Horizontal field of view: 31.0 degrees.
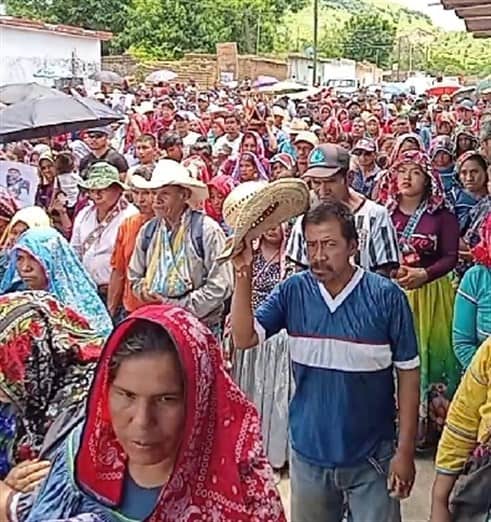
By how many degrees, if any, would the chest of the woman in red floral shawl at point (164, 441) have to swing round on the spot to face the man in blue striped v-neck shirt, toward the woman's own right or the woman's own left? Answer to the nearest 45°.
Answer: approximately 180°

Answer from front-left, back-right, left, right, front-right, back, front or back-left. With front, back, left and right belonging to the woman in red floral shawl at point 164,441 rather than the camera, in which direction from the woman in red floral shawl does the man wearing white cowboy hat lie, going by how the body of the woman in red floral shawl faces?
back-right

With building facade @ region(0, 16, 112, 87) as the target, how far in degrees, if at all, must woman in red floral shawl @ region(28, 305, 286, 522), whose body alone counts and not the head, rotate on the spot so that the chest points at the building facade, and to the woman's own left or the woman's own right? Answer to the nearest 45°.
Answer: approximately 135° to the woman's own right

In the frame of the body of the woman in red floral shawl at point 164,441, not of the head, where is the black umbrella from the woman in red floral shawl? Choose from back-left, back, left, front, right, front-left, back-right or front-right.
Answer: back-right

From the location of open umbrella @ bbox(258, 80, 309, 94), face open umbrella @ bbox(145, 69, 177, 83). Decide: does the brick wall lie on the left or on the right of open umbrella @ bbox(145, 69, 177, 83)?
right

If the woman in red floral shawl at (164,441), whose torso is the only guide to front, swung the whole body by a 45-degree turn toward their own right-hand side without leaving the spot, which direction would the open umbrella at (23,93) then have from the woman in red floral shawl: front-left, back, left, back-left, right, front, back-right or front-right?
right

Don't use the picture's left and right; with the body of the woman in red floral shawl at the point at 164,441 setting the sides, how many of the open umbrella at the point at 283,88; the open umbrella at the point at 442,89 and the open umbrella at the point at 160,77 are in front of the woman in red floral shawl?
0

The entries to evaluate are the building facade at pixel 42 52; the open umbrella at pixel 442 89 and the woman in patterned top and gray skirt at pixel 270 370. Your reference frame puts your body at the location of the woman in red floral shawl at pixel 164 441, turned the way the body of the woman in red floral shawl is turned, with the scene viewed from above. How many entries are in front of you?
0

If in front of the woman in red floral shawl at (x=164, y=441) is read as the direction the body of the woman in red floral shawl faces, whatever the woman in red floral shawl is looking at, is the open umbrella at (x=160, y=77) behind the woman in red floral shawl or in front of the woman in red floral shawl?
behind

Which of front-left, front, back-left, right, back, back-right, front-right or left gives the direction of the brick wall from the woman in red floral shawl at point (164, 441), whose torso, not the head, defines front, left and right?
back-right

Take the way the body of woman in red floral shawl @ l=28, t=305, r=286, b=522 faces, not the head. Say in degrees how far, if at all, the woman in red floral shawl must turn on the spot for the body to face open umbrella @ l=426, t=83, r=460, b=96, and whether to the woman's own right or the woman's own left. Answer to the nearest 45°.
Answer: approximately 135° to the woman's own left

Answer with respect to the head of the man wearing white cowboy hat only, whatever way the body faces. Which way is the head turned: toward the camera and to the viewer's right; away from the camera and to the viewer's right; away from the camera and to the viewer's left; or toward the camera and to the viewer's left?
toward the camera and to the viewer's left

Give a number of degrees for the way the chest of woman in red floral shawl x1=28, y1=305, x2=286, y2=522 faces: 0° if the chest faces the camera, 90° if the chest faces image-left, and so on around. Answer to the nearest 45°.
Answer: approximately 45°

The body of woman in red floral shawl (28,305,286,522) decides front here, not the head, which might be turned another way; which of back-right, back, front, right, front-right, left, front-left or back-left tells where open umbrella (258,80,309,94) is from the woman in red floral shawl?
back-right
